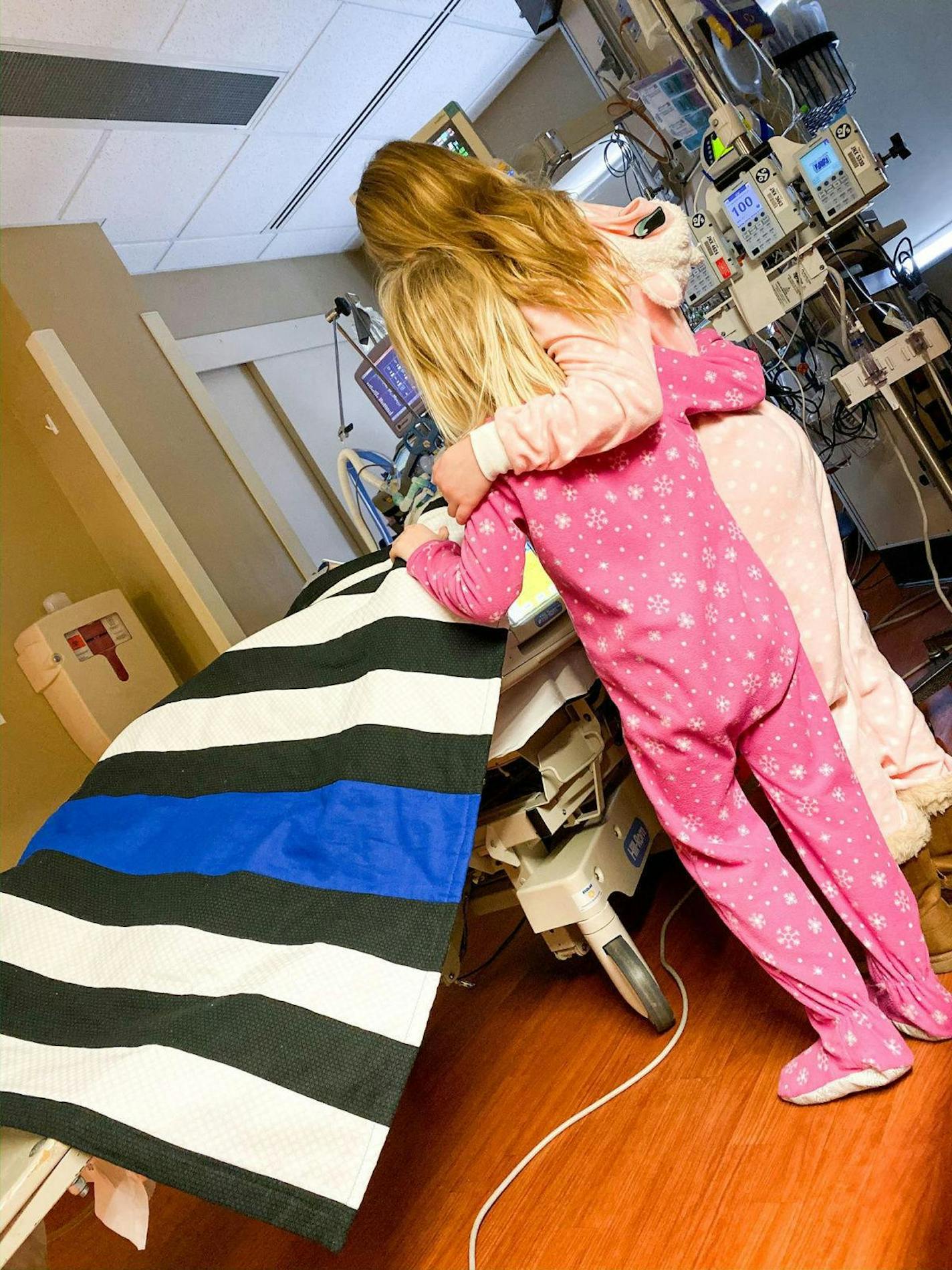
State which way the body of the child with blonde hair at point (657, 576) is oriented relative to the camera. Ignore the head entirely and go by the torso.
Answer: away from the camera

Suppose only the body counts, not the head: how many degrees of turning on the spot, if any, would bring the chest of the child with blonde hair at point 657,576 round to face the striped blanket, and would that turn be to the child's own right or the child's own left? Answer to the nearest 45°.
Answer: approximately 90° to the child's own left
